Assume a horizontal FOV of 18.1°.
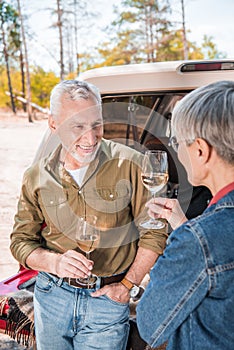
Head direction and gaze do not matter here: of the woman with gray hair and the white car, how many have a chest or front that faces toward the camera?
0

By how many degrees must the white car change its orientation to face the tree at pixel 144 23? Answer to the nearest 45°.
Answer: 0° — it already faces it

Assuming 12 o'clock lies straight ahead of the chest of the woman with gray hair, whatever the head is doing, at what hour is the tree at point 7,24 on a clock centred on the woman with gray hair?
The tree is roughly at 1 o'clock from the woman with gray hair.

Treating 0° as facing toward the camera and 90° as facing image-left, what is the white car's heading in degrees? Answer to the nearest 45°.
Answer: approximately 180°

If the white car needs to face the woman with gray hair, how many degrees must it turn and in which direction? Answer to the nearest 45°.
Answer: approximately 180°

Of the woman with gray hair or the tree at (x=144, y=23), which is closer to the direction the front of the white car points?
the tree

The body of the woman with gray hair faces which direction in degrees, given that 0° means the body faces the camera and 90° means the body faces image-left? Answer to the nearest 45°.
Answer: approximately 135°

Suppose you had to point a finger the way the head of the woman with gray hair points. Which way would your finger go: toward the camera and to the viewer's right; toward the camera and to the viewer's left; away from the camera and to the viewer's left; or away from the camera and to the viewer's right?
away from the camera and to the viewer's left

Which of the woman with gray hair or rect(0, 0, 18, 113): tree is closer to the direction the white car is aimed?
the tree

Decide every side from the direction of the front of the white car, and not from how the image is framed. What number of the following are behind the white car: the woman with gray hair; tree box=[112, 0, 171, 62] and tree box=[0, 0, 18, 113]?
1
